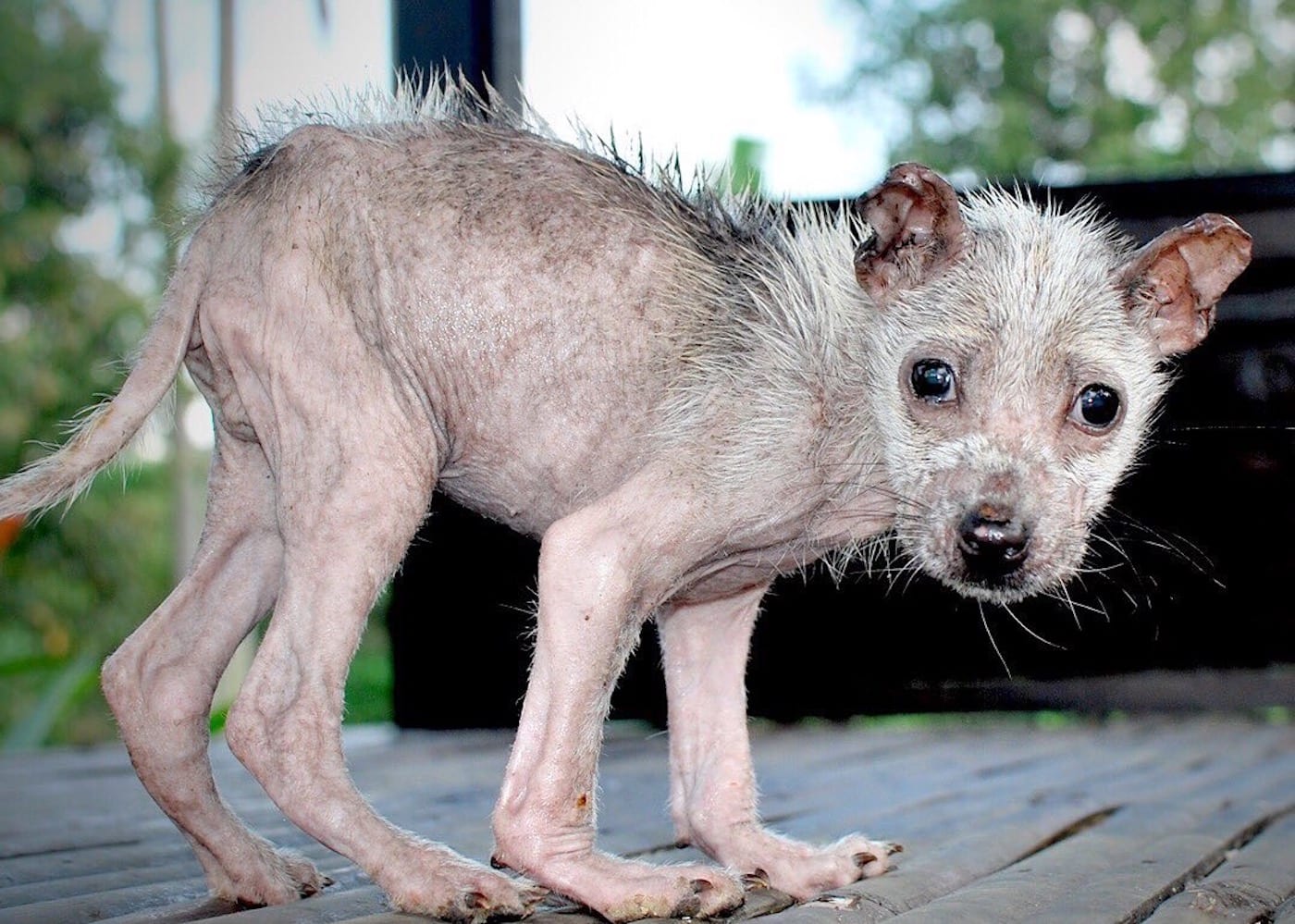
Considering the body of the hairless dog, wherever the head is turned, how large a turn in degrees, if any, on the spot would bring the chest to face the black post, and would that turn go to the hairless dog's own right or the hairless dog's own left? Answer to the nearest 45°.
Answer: approximately 90° to the hairless dog's own left

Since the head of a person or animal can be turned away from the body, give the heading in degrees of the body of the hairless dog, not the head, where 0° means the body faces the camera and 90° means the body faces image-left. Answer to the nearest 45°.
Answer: approximately 270°
